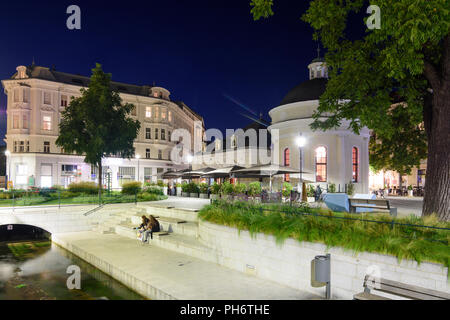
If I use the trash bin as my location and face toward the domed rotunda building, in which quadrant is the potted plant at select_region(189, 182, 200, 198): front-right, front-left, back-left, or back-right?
front-left

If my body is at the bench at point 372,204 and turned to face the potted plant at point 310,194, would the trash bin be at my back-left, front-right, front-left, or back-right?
back-left

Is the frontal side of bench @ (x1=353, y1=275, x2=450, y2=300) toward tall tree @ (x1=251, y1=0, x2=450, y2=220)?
no

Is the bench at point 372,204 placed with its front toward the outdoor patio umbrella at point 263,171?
no

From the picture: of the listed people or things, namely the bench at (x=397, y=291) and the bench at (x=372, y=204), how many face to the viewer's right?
0

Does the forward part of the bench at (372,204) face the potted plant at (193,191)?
no

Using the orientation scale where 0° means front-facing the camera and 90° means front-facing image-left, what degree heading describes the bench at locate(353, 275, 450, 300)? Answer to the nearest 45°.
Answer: approximately 45°

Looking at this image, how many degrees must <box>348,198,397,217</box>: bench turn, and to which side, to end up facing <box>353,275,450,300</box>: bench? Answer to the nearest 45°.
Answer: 0° — it already faces it

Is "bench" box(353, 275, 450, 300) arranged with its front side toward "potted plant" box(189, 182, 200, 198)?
no

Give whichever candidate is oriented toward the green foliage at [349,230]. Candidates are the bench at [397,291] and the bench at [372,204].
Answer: the bench at [372,204]
